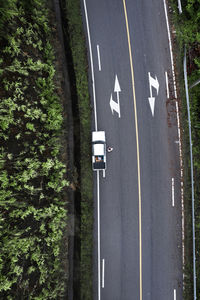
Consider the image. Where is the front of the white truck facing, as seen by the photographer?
facing away from the viewer
